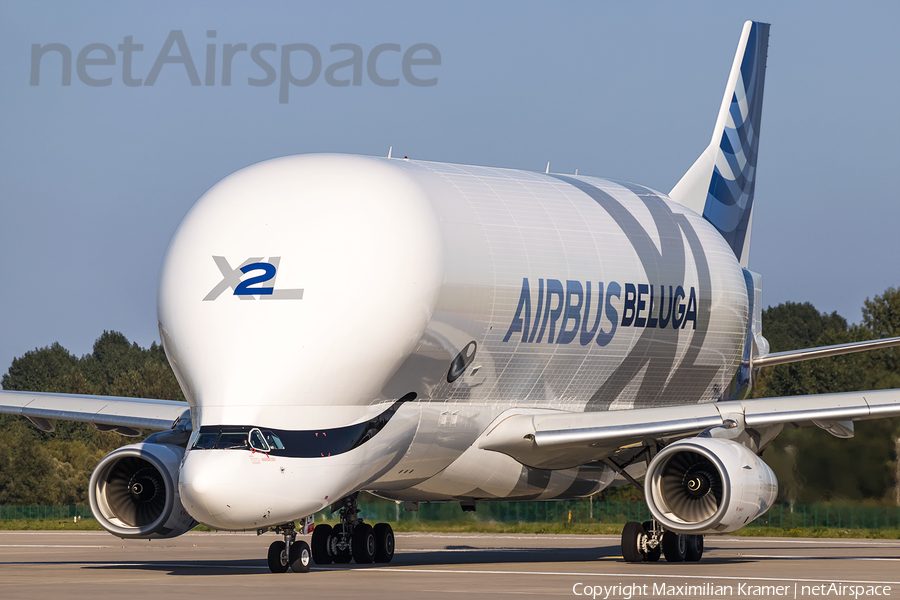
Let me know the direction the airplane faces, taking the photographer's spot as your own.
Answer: facing the viewer and to the left of the viewer
